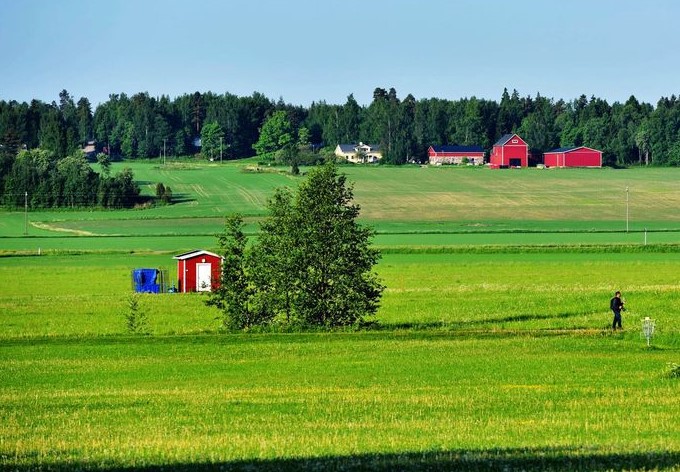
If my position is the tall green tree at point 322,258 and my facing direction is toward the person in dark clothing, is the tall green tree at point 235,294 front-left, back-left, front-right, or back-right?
back-right

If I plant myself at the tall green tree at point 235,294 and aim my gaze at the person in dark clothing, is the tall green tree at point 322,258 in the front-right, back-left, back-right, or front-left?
front-left

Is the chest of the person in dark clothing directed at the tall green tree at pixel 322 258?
no

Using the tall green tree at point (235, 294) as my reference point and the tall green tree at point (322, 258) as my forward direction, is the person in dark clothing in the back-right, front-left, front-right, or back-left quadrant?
front-right

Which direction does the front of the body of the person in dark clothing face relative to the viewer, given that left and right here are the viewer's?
facing to the right of the viewer

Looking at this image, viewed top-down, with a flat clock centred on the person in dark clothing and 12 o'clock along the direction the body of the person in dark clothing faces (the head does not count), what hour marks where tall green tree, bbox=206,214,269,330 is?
The tall green tree is roughly at 6 o'clock from the person in dark clothing.
